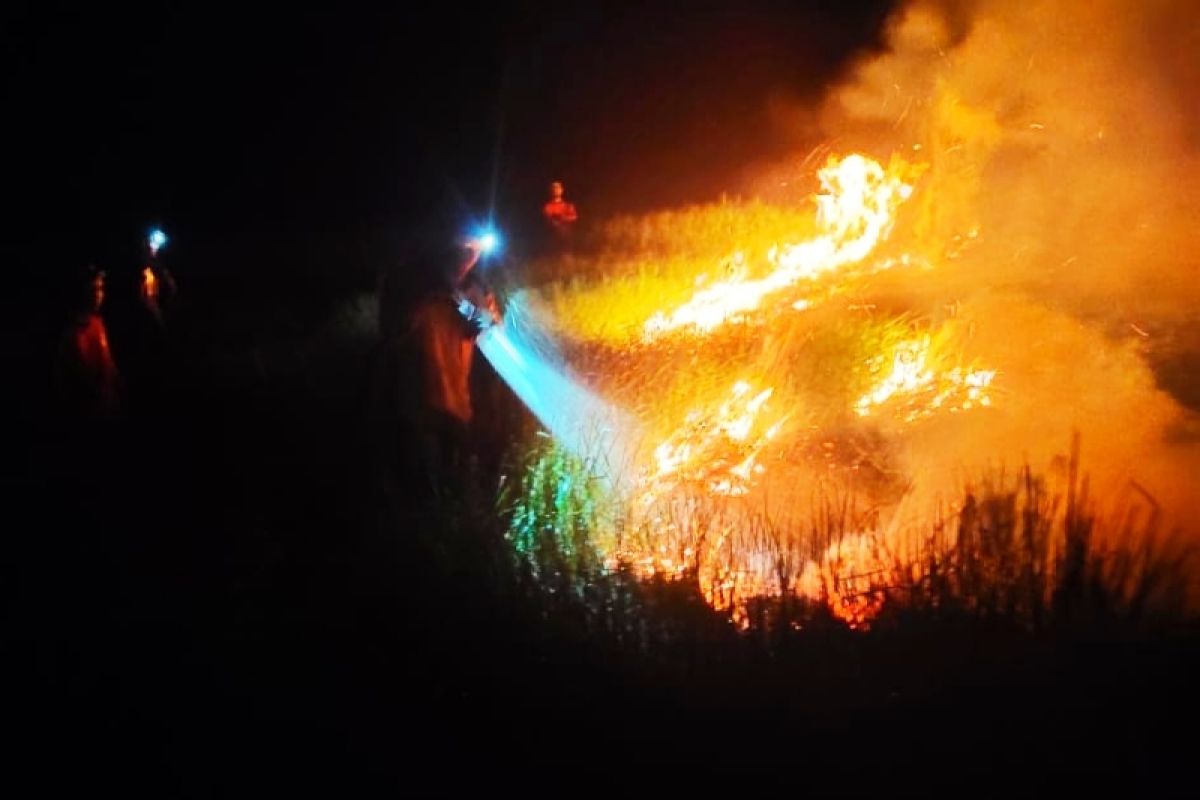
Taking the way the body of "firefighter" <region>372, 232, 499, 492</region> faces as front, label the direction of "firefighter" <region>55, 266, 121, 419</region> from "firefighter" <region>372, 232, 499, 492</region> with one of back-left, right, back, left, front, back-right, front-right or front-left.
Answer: back-left

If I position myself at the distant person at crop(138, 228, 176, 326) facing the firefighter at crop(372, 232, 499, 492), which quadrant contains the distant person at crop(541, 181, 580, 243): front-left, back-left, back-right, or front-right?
front-left

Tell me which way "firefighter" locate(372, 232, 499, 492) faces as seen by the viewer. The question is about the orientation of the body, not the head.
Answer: to the viewer's right

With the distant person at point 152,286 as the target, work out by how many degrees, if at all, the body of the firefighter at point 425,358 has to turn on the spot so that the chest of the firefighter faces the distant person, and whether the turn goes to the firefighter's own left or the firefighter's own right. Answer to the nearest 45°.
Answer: approximately 135° to the firefighter's own left

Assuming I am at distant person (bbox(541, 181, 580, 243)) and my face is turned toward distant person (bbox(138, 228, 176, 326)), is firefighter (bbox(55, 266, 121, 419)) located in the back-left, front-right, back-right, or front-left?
front-left
